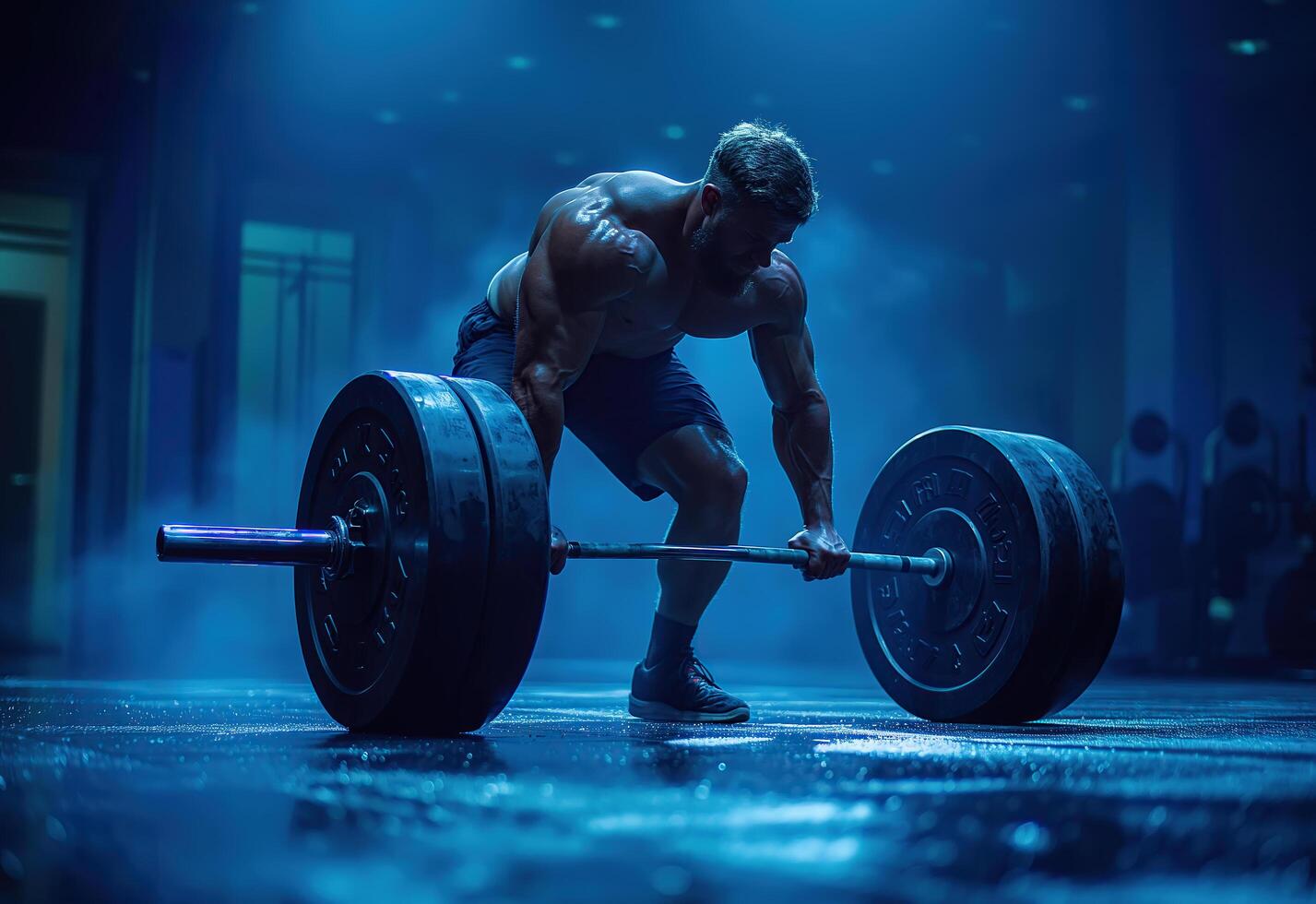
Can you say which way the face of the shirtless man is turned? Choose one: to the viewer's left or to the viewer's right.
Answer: to the viewer's right

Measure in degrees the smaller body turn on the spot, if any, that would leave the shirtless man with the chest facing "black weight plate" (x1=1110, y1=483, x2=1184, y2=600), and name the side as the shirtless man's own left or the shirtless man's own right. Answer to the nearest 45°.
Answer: approximately 90° to the shirtless man's own left

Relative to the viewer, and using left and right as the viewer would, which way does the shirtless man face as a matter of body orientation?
facing the viewer and to the right of the viewer

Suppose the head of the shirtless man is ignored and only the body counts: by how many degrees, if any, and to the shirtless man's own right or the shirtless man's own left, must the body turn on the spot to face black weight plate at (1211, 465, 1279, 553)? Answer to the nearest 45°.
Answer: approximately 90° to the shirtless man's own left
